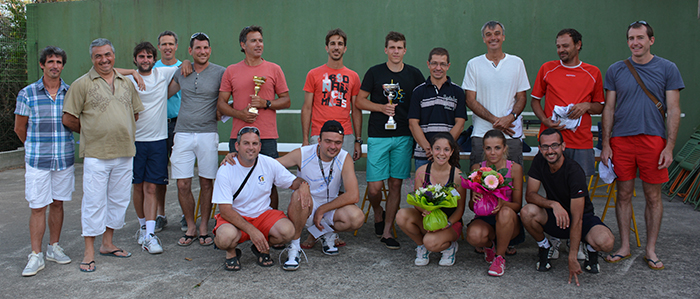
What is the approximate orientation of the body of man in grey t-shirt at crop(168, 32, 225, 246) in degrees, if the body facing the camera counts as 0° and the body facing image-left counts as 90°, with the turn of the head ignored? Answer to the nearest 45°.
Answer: approximately 0°

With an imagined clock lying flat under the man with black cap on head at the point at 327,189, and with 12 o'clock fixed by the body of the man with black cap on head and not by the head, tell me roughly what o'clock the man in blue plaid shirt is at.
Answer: The man in blue plaid shirt is roughly at 3 o'clock from the man with black cap on head.

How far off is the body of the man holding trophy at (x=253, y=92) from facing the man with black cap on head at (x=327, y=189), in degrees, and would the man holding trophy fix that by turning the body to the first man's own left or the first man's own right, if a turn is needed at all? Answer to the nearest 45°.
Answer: approximately 45° to the first man's own left

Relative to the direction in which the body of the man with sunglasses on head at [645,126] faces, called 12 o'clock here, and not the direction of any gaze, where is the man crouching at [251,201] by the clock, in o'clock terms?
The man crouching is roughly at 2 o'clock from the man with sunglasses on head.

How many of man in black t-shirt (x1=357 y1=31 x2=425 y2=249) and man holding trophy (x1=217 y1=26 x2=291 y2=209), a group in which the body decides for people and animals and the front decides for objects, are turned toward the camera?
2

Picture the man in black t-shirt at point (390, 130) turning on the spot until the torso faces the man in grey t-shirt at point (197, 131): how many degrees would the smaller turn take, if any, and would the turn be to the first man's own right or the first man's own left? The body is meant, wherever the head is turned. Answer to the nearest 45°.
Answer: approximately 90° to the first man's own right

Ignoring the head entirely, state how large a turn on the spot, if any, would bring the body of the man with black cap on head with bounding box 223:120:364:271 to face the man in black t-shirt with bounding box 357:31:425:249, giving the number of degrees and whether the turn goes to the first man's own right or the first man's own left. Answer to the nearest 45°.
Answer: approximately 135° to the first man's own left

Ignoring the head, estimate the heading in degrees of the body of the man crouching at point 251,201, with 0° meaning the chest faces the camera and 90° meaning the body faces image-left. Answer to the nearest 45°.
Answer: approximately 0°

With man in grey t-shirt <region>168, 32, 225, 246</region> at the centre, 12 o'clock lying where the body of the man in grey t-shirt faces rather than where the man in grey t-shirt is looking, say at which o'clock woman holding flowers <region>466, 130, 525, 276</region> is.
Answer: The woman holding flowers is roughly at 10 o'clock from the man in grey t-shirt.
